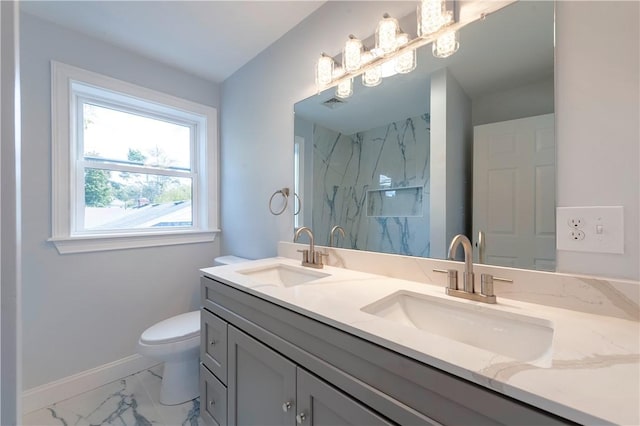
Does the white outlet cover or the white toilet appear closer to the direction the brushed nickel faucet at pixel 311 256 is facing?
the white toilet

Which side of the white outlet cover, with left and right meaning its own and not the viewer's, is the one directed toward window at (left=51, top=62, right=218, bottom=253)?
right

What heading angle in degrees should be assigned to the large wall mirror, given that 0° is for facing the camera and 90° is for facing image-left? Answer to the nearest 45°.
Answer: approximately 45°

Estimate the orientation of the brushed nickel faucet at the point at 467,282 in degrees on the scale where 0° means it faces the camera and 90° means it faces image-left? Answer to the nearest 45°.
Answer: approximately 45°

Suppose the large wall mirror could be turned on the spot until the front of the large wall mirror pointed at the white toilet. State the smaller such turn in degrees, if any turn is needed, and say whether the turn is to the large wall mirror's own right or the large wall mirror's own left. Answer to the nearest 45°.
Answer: approximately 45° to the large wall mirror's own right

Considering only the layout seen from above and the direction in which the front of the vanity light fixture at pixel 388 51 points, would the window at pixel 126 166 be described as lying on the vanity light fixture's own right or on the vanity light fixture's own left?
on the vanity light fixture's own right
